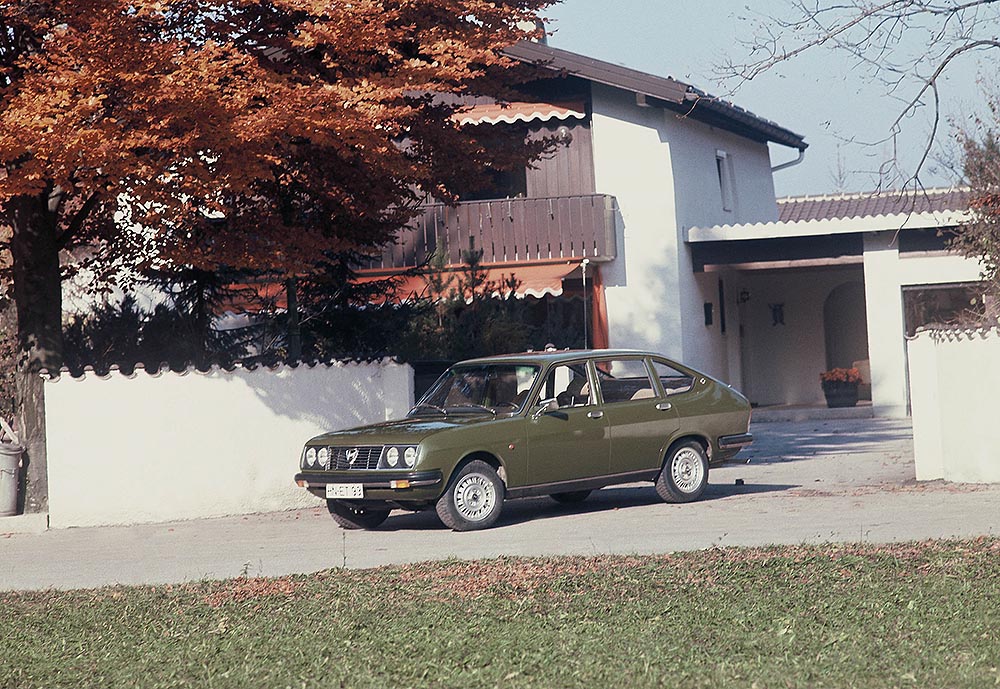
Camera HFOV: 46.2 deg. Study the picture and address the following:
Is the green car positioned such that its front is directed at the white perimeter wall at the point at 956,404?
no

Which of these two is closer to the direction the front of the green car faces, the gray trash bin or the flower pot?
the gray trash bin

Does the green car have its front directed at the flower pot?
no

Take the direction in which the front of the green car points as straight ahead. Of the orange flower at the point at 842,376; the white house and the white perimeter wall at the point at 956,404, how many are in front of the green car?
0

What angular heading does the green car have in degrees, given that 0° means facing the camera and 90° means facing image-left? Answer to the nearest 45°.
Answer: approximately 45°

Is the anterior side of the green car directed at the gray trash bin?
no

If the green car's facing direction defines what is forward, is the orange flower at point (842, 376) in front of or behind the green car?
behind

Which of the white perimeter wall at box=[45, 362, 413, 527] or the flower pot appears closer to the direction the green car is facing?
the white perimeter wall

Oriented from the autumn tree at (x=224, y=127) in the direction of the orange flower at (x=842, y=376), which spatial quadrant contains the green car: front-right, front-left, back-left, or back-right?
front-right

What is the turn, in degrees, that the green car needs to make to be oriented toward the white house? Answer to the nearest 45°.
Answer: approximately 135° to its right

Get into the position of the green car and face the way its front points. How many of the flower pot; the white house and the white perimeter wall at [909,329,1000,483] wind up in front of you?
0

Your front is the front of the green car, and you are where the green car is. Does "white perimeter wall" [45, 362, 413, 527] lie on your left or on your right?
on your right
